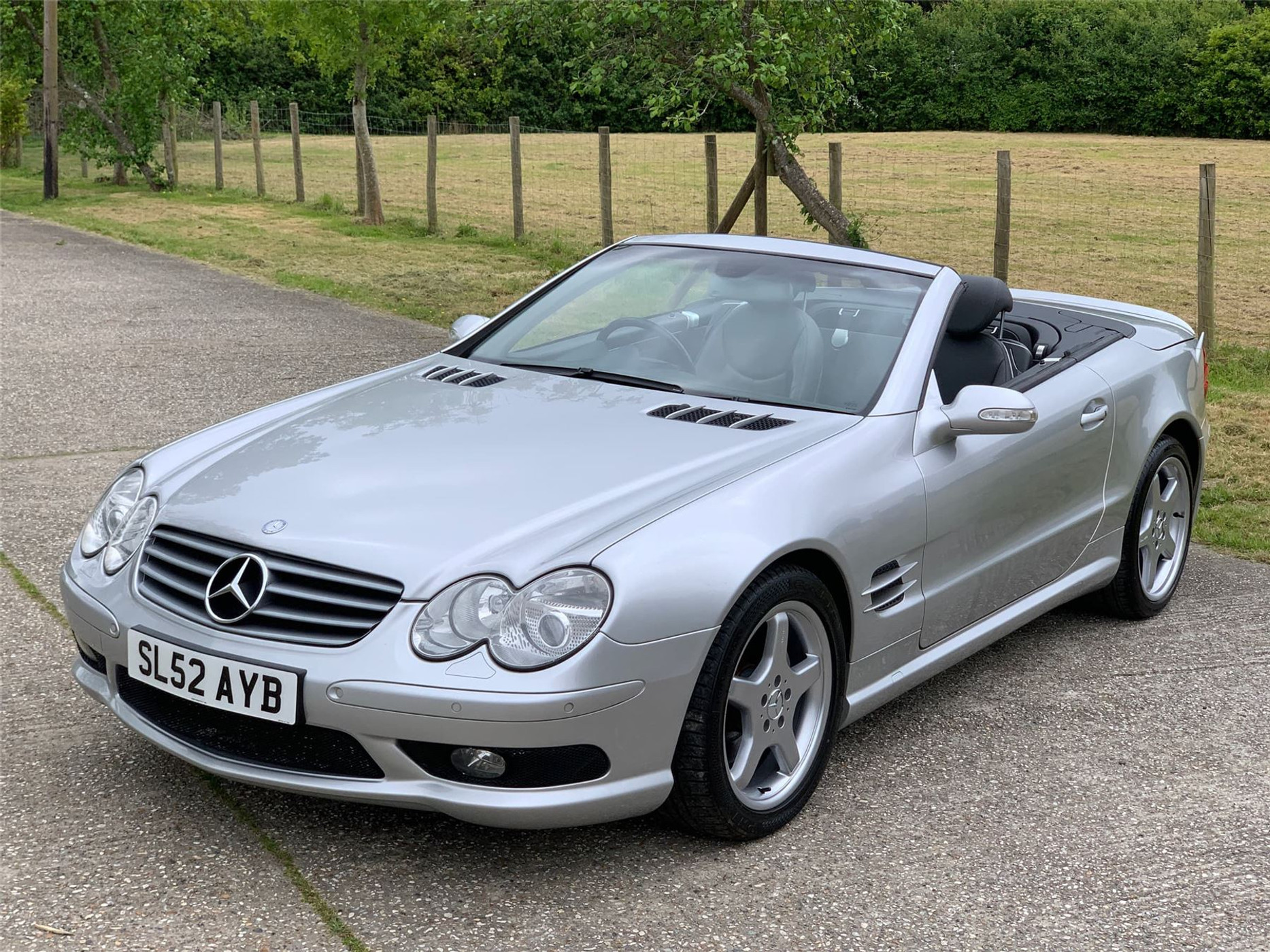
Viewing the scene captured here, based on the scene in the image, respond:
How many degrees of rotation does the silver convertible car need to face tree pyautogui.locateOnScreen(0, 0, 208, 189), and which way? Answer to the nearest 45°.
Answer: approximately 135° to its right

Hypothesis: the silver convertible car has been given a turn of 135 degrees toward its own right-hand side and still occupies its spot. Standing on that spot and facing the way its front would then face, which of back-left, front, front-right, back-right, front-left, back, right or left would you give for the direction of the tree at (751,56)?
front

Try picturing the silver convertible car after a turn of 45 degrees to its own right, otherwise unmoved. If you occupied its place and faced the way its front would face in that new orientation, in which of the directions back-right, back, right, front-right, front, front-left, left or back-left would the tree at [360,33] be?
right

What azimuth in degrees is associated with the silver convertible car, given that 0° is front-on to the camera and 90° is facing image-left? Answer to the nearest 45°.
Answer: approximately 45°

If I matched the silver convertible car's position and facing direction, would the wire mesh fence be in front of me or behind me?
behind
